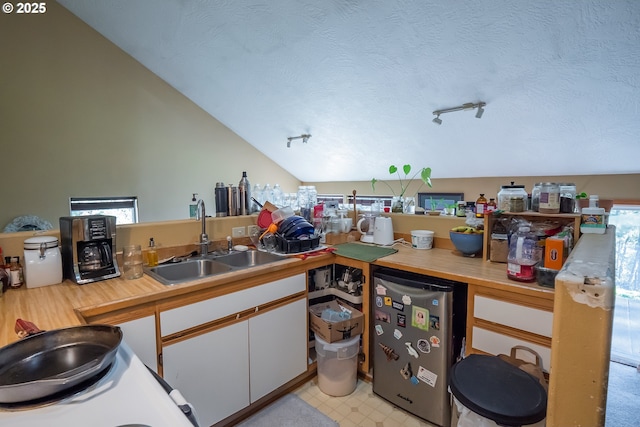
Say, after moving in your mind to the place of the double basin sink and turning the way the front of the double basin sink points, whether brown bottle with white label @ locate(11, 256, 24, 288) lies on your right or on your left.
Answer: on your right

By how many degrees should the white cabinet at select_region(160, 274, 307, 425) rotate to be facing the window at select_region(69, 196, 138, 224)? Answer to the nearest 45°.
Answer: approximately 180°

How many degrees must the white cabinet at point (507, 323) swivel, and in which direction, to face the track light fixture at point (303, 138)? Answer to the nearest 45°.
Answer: approximately 90° to its right

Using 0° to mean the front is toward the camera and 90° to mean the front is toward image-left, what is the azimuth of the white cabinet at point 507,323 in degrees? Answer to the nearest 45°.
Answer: approximately 45°

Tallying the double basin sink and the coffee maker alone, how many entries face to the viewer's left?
0

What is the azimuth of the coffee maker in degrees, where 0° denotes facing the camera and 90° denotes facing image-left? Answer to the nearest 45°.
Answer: approximately 315°

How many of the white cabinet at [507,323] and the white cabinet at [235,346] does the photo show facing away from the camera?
0
